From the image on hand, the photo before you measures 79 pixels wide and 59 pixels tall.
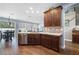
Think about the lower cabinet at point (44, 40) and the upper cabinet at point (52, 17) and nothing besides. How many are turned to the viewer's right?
0

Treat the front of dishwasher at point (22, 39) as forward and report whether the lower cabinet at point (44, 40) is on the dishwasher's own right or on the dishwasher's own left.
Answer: on the dishwasher's own left

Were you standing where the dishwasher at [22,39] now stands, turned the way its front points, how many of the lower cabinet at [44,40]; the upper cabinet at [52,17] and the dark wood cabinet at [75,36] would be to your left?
3

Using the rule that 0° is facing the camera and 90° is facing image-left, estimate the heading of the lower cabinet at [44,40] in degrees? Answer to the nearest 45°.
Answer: approximately 45°

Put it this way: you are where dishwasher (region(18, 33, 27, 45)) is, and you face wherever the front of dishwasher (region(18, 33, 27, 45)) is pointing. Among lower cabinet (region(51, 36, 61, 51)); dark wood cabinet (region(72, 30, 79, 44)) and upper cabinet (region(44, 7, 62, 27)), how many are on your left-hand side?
3

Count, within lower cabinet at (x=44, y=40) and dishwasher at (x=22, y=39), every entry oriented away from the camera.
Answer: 0

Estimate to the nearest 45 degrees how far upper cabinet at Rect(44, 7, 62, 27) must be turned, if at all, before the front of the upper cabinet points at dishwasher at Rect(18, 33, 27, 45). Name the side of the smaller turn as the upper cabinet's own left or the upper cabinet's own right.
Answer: approximately 45° to the upper cabinet's own right

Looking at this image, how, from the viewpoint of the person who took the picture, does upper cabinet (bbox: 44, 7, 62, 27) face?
facing the viewer and to the left of the viewer

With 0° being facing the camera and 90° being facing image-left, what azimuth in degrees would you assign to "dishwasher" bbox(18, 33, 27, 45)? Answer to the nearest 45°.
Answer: approximately 0°

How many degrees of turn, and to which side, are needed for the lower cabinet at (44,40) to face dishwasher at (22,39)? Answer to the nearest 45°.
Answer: approximately 45° to its right
